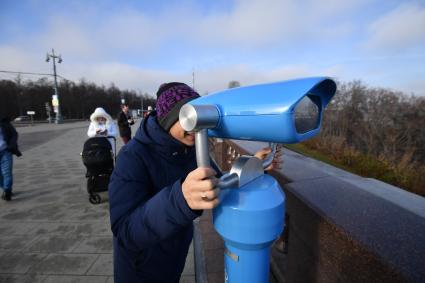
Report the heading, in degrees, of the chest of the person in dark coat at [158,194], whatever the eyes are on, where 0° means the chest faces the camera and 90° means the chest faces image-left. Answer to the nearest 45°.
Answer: approximately 270°

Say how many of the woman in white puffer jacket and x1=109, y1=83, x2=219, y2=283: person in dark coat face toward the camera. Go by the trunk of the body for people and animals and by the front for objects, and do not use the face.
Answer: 1

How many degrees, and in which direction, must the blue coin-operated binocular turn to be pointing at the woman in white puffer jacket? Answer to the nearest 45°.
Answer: approximately 180°

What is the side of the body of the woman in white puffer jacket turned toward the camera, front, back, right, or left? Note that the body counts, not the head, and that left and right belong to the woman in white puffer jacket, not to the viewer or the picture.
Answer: front

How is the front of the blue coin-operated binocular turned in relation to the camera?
facing the viewer and to the right of the viewer

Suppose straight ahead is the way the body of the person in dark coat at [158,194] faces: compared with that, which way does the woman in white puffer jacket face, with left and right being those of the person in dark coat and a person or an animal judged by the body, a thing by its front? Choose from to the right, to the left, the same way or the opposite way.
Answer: to the right

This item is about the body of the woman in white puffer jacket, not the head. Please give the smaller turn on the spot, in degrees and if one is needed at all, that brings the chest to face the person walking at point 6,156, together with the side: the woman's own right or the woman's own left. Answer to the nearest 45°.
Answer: approximately 90° to the woman's own right

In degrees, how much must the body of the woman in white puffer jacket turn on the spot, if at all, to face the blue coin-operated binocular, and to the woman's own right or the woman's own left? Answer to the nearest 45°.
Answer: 0° — they already face it

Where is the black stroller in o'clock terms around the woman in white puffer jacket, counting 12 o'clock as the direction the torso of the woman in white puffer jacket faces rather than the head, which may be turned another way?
The black stroller is roughly at 12 o'clock from the woman in white puffer jacket.

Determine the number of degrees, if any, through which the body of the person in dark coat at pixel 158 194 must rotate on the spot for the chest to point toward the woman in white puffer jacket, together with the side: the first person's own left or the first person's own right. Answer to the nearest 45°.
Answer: approximately 90° to the first person's own left
